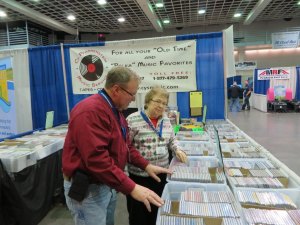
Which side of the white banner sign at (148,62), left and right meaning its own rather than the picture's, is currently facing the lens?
front

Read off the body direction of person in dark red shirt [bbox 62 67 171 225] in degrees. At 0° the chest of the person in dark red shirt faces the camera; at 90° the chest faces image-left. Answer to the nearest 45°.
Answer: approximately 270°

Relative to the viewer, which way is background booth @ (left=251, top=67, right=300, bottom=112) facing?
toward the camera

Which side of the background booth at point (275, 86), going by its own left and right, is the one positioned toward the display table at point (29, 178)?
front

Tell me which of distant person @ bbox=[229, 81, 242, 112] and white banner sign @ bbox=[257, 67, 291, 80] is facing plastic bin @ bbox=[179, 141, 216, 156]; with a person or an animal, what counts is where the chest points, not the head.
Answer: the white banner sign

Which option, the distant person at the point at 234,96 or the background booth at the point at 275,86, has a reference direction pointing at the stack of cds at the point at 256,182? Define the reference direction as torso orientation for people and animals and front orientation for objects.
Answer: the background booth

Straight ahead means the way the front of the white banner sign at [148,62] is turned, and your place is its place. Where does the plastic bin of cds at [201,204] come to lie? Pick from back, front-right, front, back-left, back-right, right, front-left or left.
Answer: front

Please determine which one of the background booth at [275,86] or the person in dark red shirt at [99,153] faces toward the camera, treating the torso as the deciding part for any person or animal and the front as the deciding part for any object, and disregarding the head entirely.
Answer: the background booth

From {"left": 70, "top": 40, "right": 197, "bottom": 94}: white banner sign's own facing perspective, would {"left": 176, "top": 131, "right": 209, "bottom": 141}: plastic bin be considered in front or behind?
in front

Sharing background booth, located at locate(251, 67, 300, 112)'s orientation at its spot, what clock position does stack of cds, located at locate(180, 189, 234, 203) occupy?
The stack of cds is roughly at 12 o'clock from the background booth.
